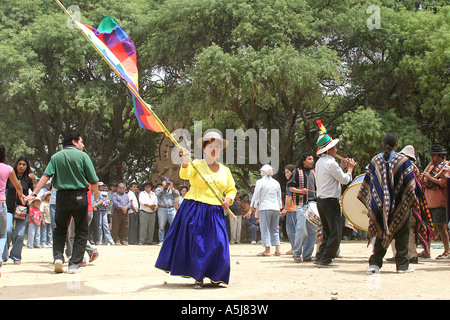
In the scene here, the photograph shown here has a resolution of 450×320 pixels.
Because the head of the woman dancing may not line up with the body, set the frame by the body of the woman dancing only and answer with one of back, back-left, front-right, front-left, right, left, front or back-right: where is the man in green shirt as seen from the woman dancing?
back-right

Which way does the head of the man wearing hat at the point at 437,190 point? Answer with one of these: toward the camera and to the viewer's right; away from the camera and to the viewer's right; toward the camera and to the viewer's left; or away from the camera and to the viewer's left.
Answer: toward the camera and to the viewer's left

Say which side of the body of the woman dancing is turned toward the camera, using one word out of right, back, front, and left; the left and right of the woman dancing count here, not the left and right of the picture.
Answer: front

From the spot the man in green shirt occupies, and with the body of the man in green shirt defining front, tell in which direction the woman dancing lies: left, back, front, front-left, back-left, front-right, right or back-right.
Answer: back-right

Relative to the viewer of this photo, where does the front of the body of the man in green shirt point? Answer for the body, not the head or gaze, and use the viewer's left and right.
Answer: facing away from the viewer

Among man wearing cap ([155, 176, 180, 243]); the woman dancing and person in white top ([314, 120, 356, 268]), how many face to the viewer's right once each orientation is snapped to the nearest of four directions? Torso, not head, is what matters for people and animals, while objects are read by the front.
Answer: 1

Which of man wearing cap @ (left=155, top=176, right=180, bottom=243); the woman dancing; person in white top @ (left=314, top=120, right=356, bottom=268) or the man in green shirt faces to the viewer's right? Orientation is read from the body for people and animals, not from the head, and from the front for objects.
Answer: the person in white top

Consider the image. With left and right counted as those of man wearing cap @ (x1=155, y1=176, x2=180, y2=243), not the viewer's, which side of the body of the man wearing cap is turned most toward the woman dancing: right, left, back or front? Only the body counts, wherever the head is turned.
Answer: front

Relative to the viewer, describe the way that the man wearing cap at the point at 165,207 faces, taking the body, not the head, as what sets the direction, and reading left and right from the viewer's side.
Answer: facing the viewer

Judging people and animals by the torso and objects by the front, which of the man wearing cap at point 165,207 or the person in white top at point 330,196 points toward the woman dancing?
the man wearing cap

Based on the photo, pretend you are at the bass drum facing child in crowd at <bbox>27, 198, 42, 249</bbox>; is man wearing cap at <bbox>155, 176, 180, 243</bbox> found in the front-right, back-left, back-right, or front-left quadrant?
front-right

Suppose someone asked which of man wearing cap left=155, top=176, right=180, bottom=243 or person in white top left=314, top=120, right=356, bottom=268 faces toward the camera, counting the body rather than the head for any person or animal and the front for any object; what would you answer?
the man wearing cap

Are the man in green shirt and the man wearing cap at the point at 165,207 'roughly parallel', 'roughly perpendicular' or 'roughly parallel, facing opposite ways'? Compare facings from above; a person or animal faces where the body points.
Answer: roughly parallel, facing opposite ways

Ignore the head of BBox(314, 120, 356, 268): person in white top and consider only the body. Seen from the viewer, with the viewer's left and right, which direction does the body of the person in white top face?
facing to the right of the viewer

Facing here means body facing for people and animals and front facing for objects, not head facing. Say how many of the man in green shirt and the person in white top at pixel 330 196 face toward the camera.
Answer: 0
